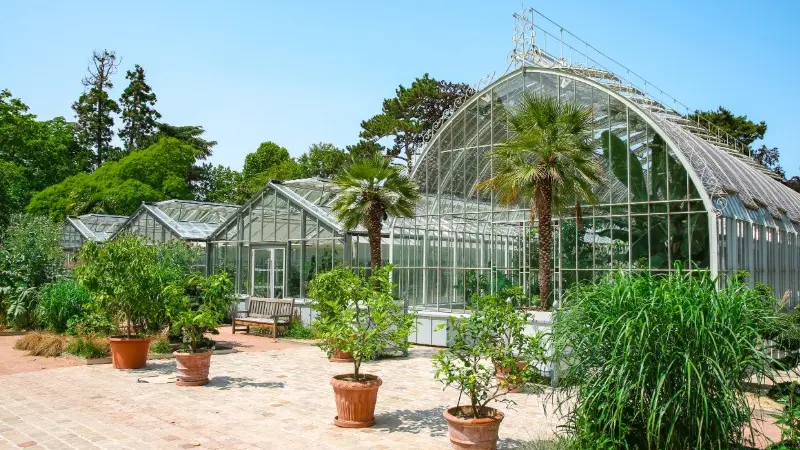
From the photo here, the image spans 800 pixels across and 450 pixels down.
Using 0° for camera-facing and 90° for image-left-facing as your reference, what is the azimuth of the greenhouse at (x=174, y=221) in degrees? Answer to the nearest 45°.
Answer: approximately 45°

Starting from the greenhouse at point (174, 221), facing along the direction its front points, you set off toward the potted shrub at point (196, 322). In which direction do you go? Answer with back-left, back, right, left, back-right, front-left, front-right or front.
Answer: front-left

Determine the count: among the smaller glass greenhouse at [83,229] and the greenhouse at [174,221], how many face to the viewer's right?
0

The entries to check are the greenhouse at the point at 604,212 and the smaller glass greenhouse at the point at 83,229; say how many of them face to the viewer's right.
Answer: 0

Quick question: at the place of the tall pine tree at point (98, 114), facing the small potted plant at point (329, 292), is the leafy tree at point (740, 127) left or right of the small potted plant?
left

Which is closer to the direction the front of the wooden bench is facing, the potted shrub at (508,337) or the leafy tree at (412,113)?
the potted shrub

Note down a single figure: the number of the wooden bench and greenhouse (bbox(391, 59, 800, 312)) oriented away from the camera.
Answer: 0

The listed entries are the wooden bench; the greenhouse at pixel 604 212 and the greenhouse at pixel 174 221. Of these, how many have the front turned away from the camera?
0

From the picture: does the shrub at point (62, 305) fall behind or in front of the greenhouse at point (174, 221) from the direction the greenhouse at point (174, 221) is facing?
in front

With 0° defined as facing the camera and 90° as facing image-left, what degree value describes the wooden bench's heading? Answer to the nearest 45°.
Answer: approximately 45°

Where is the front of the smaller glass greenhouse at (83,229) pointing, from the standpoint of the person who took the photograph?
facing the viewer and to the left of the viewer

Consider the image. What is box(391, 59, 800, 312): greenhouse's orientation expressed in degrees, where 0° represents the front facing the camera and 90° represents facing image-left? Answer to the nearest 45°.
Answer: approximately 45°

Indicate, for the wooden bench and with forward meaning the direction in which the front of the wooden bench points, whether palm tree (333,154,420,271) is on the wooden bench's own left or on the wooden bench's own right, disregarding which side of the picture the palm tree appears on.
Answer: on the wooden bench's own left
